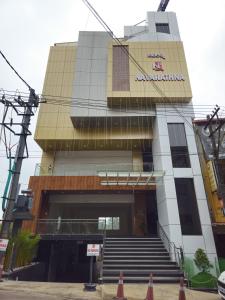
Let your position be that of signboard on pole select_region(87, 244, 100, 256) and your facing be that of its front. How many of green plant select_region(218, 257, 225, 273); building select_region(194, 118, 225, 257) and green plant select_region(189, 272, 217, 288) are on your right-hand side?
0

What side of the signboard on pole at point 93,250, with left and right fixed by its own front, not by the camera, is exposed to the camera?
front

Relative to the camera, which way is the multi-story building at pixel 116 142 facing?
toward the camera

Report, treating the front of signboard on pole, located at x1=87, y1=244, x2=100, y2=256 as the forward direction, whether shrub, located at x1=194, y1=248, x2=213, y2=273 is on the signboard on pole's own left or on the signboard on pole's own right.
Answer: on the signboard on pole's own left

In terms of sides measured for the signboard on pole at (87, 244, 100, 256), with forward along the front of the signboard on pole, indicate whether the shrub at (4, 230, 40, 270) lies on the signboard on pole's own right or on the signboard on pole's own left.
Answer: on the signboard on pole's own right

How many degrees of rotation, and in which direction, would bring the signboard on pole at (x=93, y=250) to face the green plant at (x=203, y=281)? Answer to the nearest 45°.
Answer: approximately 90° to its left

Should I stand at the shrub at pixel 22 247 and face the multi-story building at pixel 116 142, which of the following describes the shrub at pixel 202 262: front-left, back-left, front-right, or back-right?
front-right

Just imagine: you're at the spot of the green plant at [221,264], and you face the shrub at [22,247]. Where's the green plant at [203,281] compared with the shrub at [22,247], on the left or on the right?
left

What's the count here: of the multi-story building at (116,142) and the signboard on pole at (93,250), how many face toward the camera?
2

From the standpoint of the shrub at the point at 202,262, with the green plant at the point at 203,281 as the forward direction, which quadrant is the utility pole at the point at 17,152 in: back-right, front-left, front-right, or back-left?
front-right

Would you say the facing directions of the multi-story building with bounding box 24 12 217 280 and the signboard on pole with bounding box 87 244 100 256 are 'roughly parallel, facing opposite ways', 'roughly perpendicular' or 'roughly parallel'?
roughly parallel
